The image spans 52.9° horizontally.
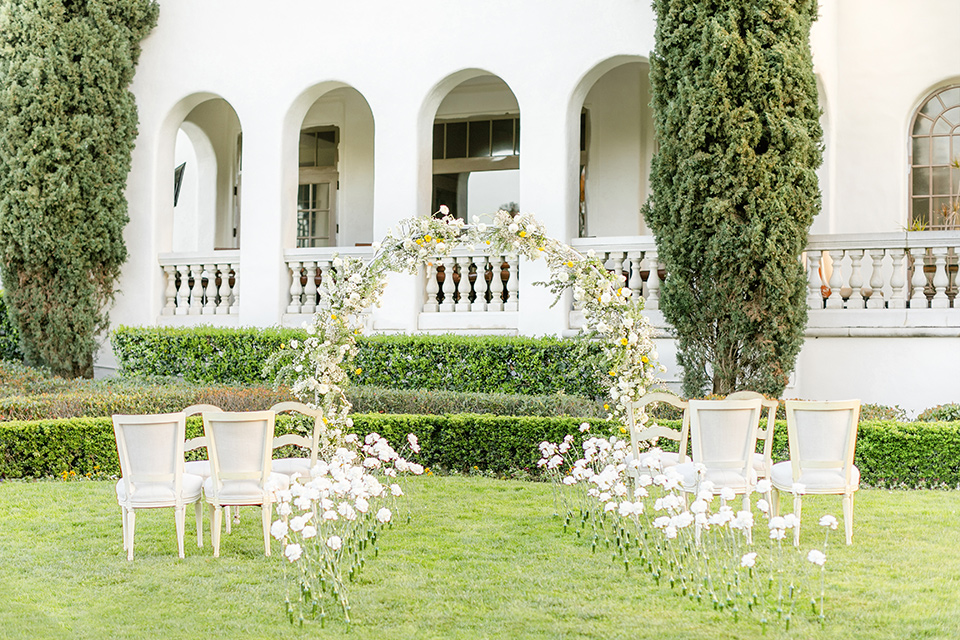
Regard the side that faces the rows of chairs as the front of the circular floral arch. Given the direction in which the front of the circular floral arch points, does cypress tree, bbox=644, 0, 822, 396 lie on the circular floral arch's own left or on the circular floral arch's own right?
on the circular floral arch's own left

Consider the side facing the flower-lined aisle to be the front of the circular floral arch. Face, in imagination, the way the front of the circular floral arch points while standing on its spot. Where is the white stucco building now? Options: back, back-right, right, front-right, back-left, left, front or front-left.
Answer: back

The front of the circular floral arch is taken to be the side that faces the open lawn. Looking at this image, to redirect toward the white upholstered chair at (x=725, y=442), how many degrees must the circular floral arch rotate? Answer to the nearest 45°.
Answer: approximately 45° to its left

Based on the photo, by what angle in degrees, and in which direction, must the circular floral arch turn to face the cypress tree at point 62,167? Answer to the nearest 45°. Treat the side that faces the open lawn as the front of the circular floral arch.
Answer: approximately 135° to its right

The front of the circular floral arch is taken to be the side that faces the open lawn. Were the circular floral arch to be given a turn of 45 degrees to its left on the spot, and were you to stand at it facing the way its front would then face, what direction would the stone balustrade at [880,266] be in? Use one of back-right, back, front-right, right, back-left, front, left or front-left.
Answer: left

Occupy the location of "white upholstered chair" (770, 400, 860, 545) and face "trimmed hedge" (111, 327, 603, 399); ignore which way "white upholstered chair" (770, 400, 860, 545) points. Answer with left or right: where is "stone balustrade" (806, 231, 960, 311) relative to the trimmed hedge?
right

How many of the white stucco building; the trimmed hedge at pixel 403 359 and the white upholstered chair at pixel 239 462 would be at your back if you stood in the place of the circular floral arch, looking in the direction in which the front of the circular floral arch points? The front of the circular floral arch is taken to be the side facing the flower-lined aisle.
2

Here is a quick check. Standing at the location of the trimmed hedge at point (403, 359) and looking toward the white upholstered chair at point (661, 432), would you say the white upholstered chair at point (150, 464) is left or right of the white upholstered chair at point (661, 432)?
right

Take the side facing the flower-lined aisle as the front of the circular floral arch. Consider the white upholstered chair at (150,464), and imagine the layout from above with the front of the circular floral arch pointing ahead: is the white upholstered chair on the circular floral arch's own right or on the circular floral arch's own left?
on the circular floral arch's own right

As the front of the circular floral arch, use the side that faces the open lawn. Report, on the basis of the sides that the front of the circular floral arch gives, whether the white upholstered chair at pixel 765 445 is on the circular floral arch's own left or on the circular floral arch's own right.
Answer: on the circular floral arch's own left

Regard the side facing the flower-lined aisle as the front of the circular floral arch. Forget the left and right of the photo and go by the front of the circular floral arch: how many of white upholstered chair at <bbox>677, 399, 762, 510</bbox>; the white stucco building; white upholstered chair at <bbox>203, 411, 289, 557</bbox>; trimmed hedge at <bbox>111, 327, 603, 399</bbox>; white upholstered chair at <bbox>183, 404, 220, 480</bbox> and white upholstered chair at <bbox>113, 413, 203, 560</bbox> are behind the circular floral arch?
2

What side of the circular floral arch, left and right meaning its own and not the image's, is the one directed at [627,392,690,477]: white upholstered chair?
left

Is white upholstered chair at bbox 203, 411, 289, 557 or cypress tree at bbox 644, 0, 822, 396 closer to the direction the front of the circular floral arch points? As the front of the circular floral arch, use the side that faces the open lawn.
the white upholstered chair

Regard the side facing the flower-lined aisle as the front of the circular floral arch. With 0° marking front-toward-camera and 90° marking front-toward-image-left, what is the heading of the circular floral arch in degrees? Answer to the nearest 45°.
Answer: approximately 0°

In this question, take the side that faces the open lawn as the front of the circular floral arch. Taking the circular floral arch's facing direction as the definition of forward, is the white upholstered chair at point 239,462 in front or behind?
in front
